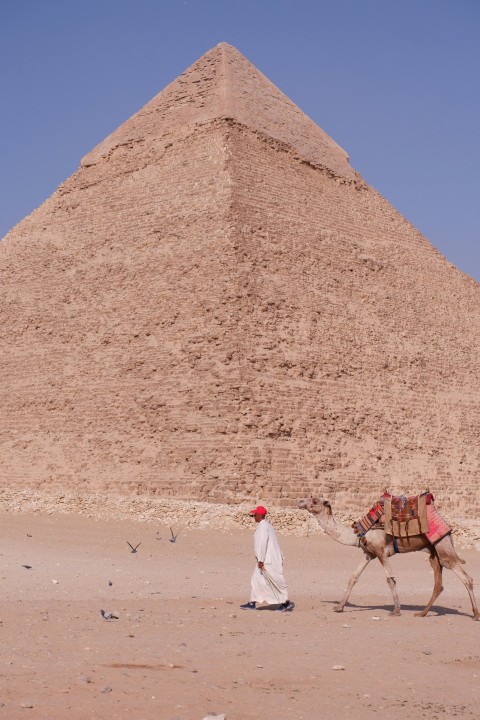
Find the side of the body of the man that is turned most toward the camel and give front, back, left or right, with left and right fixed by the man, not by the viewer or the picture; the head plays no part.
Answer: back

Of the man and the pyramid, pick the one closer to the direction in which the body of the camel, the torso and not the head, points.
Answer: the man

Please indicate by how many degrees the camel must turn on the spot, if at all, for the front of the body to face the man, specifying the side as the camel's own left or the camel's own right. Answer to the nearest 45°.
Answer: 0° — it already faces them

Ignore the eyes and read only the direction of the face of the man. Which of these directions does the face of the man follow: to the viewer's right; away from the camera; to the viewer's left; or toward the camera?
to the viewer's left

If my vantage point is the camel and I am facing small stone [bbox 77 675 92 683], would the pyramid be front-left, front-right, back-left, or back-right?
back-right

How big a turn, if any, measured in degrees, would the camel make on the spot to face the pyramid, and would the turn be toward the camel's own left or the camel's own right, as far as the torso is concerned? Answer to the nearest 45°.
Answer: approximately 90° to the camel's own right

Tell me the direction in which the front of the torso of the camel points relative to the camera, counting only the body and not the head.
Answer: to the viewer's left

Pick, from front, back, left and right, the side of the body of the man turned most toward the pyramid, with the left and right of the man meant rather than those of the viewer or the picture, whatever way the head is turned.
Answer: right

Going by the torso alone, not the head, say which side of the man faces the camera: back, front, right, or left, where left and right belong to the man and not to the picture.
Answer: left
